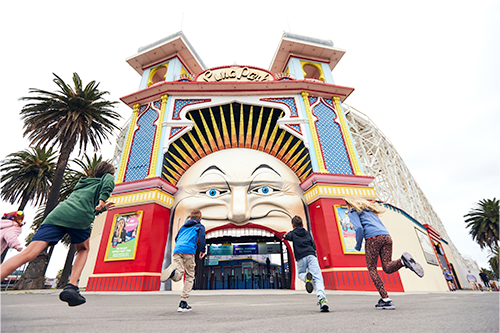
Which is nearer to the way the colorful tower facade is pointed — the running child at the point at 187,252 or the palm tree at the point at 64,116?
the running child

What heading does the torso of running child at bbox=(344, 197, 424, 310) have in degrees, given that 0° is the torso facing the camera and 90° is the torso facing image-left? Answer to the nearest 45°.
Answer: approximately 135°

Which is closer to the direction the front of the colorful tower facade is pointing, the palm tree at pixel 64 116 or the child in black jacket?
the child in black jacket

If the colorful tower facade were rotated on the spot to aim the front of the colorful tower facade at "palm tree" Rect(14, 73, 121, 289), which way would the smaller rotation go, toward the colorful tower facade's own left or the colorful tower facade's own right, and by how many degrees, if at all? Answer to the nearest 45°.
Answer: approximately 90° to the colorful tower facade's own right

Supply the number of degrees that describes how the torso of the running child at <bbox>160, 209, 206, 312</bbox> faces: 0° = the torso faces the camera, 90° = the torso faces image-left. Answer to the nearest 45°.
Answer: approximately 225°

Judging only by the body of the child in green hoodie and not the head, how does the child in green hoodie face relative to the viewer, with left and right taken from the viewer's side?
facing away from the viewer and to the right of the viewer

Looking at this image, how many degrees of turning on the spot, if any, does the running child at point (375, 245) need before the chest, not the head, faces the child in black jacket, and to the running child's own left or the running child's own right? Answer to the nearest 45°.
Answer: approximately 45° to the running child's own left

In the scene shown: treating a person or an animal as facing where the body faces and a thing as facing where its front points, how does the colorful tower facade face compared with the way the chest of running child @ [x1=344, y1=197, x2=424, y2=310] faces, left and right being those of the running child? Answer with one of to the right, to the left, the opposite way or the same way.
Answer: the opposite way

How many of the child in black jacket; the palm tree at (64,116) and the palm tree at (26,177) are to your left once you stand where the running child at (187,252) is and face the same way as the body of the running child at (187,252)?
2

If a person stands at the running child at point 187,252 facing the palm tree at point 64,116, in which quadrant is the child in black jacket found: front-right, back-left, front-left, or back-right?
back-right
